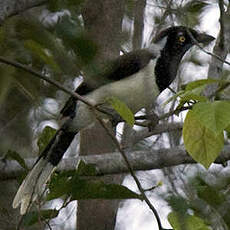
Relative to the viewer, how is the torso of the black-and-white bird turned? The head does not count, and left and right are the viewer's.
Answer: facing to the right of the viewer

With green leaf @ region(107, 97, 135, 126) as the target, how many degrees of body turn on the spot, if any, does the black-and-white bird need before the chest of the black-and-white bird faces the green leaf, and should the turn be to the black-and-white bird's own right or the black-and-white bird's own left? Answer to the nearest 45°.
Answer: approximately 90° to the black-and-white bird's own right
